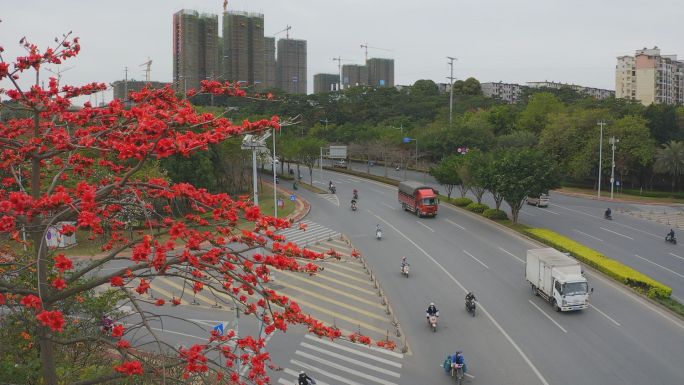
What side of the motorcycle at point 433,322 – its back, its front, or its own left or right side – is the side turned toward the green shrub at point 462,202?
back

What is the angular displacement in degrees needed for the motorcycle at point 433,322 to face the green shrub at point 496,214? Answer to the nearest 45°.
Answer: approximately 180°

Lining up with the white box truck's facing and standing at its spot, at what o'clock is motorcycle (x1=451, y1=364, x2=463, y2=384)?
The motorcycle is roughly at 2 o'clock from the white box truck.

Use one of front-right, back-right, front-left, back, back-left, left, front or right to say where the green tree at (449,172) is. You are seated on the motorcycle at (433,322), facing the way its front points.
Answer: back

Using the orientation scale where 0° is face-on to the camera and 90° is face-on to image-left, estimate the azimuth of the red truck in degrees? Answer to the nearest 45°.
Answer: approximately 315°

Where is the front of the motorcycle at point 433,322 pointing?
toward the camera

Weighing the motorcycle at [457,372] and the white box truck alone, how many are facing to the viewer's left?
0

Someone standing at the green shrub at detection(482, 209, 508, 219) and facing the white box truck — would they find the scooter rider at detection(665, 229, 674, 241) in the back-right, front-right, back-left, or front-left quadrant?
front-left

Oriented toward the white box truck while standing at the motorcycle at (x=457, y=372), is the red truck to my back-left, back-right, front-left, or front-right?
front-left

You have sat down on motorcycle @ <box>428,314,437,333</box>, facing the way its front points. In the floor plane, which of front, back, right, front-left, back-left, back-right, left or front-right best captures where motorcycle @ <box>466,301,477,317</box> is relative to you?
back-left

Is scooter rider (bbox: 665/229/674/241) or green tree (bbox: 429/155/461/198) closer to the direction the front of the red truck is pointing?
the scooter rider

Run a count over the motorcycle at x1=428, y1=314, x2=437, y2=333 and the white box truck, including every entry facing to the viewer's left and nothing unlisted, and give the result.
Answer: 0
